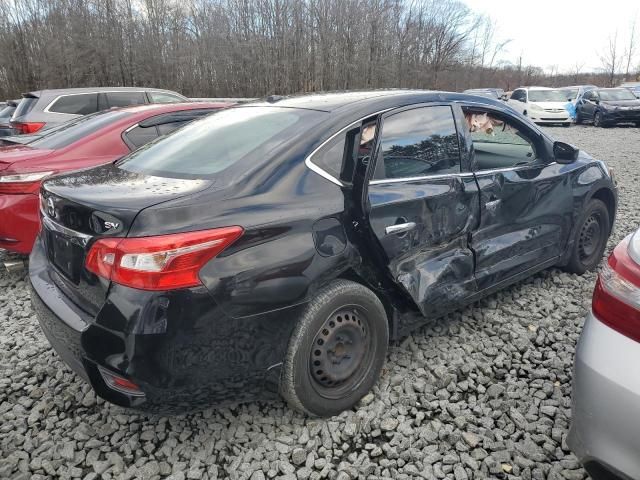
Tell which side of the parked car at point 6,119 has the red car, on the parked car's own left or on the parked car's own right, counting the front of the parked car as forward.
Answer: on the parked car's own right

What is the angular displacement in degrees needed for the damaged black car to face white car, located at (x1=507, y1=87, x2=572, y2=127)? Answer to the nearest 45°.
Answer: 0° — it already faces it

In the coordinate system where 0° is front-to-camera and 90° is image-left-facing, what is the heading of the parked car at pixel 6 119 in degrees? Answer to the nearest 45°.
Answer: approximately 225°

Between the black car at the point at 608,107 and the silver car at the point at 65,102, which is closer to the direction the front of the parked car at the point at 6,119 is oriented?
the black car

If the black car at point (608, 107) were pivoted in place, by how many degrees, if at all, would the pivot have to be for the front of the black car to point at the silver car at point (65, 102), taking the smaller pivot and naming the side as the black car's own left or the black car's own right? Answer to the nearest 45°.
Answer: approximately 90° to the black car's own right

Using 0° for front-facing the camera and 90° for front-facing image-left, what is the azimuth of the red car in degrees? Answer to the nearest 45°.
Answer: approximately 225°

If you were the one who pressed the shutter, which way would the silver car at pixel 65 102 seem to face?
facing away from the viewer and to the right of the viewer

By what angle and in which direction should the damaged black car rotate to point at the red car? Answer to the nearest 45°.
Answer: approximately 90° to its left

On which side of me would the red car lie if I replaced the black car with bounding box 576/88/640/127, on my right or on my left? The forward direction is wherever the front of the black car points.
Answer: on my right

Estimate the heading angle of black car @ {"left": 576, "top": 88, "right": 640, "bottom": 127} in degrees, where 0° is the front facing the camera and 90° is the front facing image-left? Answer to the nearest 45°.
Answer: approximately 315°

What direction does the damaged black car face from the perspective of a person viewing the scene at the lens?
facing away from the viewer and to the right of the viewer

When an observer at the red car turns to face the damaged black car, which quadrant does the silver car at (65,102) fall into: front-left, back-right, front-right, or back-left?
back-left
